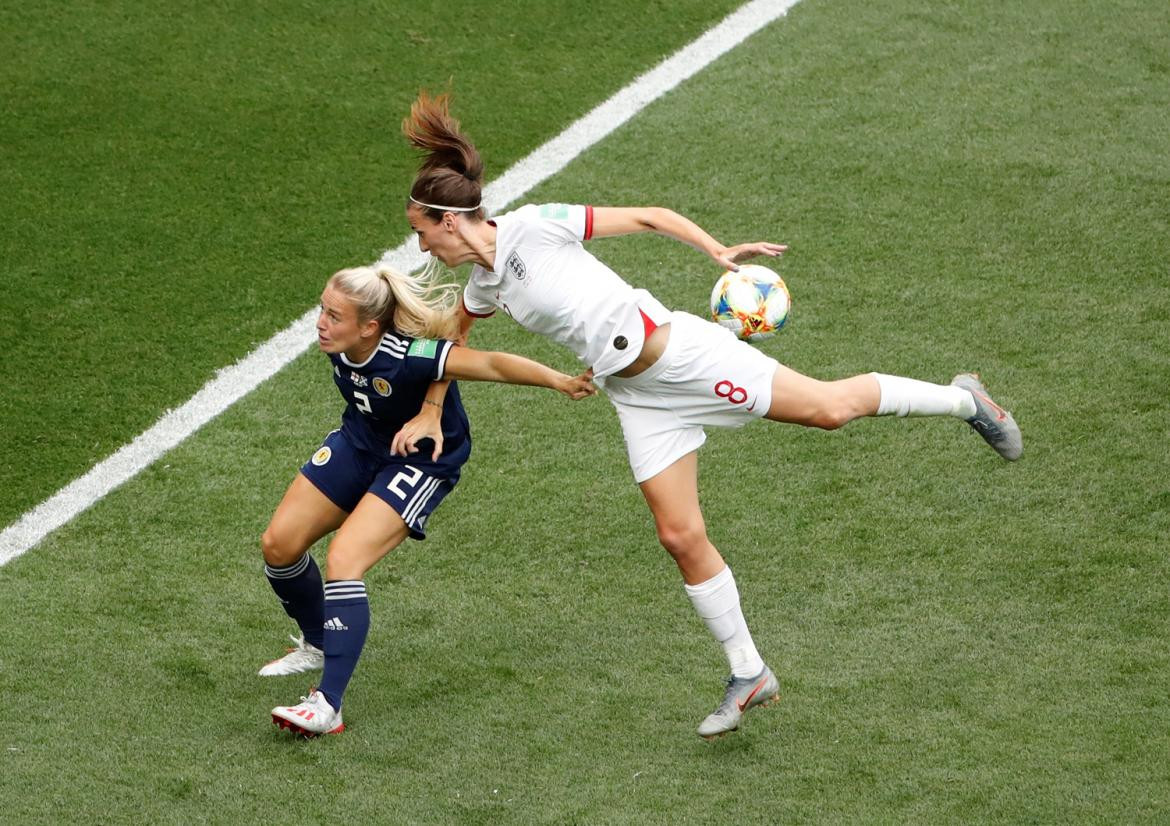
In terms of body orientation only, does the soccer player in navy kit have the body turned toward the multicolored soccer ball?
no

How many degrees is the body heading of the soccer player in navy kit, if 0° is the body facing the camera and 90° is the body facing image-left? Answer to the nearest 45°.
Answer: approximately 45°

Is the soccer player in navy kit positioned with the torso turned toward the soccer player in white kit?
no
